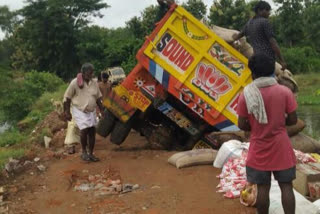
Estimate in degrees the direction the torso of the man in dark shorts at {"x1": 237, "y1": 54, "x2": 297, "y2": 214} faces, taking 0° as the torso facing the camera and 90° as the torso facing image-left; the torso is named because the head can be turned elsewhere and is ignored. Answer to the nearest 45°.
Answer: approximately 180°

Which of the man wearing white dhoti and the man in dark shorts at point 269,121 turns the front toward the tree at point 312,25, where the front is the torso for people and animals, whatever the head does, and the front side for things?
the man in dark shorts

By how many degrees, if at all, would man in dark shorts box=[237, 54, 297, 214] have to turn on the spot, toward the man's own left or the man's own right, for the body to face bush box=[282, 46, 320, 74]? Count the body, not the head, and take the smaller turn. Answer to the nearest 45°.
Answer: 0° — they already face it

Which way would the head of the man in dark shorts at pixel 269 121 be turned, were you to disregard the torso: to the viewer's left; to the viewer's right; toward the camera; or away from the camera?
away from the camera

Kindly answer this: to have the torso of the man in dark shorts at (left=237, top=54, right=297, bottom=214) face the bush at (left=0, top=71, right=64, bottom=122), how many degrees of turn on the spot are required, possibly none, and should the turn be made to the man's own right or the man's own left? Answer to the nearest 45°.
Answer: approximately 45° to the man's own left

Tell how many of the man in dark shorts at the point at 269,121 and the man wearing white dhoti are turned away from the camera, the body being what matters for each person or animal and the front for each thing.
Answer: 1

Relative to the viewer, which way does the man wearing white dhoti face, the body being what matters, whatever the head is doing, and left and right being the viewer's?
facing the viewer and to the right of the viewer

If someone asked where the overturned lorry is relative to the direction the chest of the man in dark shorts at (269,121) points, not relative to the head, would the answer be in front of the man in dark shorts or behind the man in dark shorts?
in front

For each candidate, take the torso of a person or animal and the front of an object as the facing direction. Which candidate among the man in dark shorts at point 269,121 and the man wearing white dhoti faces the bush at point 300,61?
the man in dark shorts
